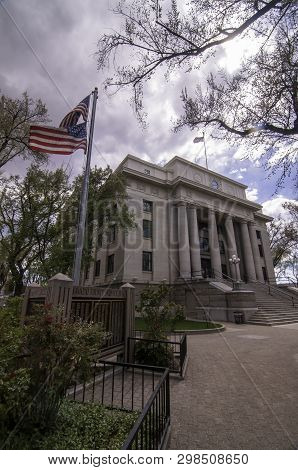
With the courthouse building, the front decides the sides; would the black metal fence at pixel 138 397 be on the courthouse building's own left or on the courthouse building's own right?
on the courthouse building's own right

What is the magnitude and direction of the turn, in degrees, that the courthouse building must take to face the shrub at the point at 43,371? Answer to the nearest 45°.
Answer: approximately 45° to its right

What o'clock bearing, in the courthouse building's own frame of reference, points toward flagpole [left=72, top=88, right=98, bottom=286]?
The flagpole is roughly at 2 o'clock from the courthouse building.

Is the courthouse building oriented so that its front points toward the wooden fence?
no

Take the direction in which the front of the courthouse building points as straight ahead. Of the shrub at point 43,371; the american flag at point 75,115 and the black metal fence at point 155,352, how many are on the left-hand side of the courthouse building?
0

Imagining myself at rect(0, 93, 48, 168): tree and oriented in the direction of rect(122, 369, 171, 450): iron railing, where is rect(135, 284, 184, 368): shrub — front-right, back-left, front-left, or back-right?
front-left

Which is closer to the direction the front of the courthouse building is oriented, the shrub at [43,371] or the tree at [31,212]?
the shrub

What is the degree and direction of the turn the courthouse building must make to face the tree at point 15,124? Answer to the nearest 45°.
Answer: approximately 90° to its right

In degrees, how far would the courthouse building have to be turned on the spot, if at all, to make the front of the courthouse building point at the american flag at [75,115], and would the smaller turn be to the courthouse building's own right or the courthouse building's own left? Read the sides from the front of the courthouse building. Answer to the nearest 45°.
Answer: approximately 45° to the courthouse building's own right

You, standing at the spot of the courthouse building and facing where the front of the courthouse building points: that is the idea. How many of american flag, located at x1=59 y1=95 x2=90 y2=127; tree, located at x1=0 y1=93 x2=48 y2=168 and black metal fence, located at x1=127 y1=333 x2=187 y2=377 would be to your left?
0

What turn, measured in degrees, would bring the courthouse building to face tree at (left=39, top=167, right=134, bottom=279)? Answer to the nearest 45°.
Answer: approximately 90° to its right
